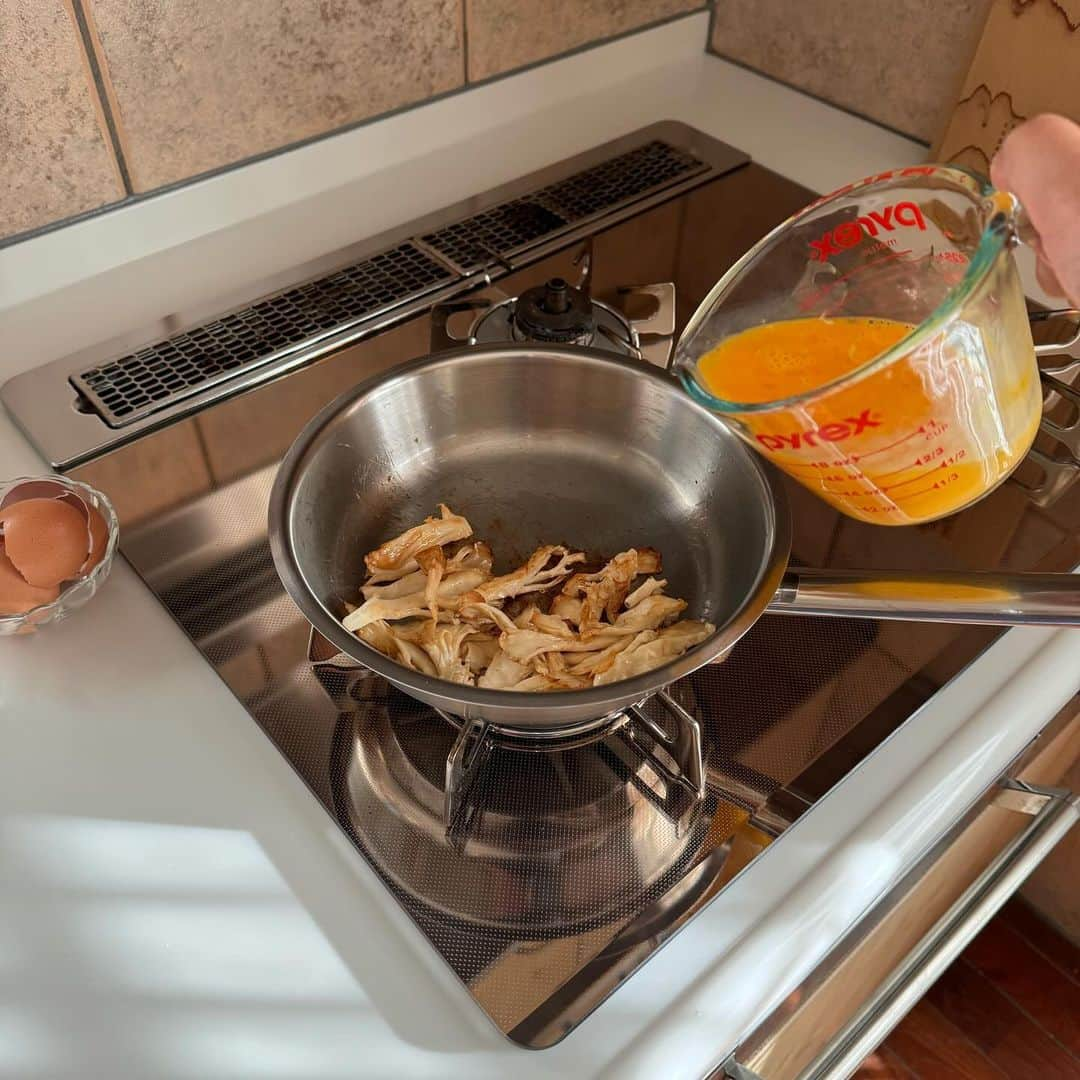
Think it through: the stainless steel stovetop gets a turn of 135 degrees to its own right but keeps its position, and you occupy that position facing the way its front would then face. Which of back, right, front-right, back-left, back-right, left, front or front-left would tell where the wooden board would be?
back-right

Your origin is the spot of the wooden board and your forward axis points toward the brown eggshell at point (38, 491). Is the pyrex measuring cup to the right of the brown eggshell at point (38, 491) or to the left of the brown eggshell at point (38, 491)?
left

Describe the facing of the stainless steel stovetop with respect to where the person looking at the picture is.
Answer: facing the viewer and to the right of the viewer
